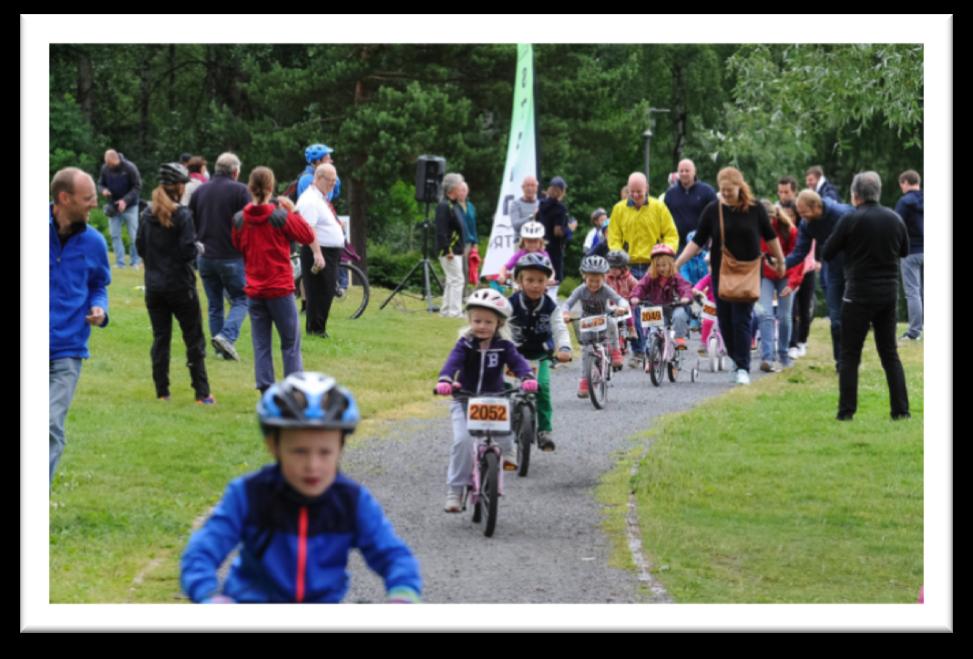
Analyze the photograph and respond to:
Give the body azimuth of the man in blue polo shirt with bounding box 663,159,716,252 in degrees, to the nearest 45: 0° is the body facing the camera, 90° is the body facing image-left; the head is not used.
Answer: approximately 0°

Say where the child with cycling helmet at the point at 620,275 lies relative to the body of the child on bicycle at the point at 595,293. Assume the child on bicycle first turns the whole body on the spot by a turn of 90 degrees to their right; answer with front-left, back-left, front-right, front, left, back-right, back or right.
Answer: right

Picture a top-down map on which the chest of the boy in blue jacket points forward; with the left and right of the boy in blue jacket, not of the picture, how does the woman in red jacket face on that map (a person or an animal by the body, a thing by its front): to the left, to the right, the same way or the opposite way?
the opposite way

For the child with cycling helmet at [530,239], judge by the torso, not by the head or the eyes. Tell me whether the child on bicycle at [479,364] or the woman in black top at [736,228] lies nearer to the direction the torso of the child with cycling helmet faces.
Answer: the child on bicycle

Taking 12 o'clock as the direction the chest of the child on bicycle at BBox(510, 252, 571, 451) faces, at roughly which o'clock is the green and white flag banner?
The green and white flag banner is roughly at 6 o'clock from the child on bicycle.

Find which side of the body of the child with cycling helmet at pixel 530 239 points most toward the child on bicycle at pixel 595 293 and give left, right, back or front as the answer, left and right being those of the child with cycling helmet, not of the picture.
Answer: front

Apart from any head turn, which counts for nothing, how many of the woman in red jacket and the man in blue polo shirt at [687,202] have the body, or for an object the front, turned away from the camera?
1

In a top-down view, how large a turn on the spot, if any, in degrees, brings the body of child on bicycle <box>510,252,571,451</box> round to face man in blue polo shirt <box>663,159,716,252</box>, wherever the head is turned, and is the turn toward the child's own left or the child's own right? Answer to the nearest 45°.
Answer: approximately 180°

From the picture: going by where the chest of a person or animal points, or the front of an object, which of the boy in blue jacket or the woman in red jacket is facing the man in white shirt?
the woman in red jacket

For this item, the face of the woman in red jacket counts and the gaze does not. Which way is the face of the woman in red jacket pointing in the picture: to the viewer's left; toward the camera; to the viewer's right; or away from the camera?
away from the camera

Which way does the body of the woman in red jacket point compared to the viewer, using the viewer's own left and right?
facing away from the viewer
